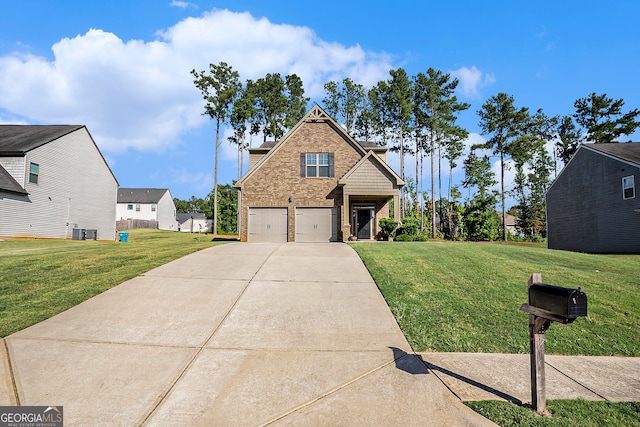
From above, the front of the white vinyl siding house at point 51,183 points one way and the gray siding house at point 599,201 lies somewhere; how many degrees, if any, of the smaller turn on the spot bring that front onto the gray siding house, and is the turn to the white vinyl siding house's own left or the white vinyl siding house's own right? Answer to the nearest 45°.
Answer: approximately 90° to the white vinyl siding house's own left

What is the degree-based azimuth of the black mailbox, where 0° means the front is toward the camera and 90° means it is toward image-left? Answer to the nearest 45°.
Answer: approximately 315°

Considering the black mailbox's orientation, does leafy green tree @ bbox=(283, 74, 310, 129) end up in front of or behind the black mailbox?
behind

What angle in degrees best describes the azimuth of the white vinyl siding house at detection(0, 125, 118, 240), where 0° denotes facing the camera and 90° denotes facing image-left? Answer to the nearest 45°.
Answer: approximately 45°

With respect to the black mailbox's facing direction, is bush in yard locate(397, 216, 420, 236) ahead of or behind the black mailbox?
behind

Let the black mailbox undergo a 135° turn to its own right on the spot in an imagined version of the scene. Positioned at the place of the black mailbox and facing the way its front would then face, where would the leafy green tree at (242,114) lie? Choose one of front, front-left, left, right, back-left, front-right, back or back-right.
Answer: front-right

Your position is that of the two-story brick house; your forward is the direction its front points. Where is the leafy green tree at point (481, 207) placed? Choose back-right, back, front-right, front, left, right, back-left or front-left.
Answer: back-left

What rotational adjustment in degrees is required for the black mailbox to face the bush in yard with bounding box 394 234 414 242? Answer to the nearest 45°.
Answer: approximately 180°

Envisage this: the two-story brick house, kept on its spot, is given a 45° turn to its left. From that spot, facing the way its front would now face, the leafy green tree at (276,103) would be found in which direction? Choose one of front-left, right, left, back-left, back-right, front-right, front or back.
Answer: back-left

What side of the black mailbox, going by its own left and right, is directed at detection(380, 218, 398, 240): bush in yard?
back

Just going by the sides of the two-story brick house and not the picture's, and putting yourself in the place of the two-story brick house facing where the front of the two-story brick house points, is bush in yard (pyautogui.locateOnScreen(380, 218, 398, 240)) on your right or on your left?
on your left

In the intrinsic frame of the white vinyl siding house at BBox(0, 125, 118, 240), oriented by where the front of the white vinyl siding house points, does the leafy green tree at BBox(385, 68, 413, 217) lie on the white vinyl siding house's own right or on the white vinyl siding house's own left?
on the white vinyl siding house's own left

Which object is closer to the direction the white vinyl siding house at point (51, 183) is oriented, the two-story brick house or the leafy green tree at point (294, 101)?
the two-story brick house
